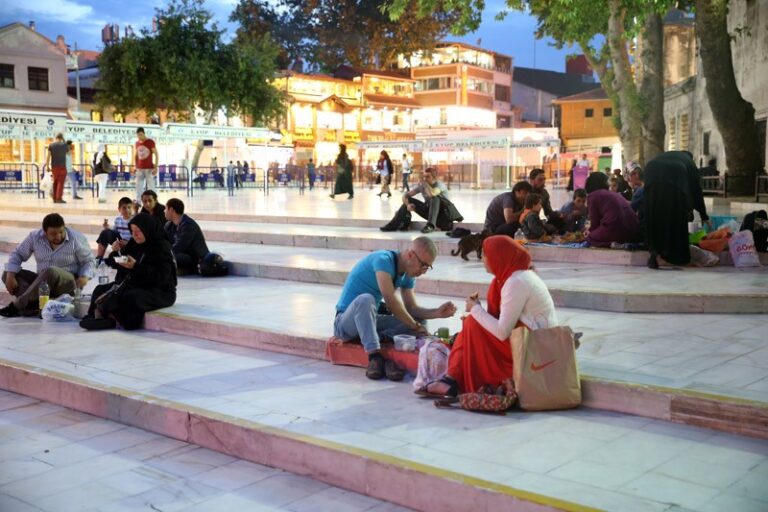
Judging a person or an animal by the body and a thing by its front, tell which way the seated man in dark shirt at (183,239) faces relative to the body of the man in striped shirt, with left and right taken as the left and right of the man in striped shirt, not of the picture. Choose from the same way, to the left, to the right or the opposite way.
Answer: to the right

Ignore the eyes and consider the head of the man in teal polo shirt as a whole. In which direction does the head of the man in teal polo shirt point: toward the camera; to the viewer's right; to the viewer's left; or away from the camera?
to the viewer's right

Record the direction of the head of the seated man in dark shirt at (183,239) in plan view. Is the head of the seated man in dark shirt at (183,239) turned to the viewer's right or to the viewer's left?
to the viewer's left

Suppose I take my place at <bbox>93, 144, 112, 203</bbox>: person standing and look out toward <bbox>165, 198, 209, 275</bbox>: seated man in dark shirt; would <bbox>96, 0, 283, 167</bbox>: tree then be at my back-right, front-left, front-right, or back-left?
back-left

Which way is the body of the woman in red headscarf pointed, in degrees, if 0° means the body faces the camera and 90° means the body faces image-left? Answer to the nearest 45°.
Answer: approximately 90°

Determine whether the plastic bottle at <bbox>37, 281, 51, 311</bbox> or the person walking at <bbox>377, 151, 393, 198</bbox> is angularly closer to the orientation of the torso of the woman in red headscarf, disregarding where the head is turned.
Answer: the plastic bottle

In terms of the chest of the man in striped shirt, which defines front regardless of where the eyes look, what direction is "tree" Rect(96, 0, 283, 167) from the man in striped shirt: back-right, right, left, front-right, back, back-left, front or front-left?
back

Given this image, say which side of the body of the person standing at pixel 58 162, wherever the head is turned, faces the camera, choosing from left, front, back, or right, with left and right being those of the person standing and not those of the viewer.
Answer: back

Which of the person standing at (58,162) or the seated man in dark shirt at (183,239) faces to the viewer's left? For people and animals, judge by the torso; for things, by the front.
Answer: the seated man in dark shirt

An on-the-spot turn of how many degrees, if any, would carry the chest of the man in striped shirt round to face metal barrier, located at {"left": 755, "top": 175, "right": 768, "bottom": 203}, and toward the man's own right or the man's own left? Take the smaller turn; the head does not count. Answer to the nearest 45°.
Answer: approximately 90° to the man's own left
